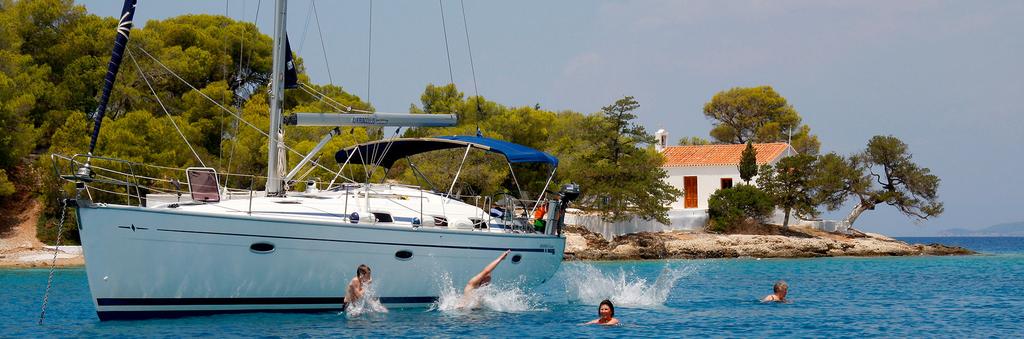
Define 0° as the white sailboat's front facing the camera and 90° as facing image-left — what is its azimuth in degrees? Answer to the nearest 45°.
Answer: approximately 45°

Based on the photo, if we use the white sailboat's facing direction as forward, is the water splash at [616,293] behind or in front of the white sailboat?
behind

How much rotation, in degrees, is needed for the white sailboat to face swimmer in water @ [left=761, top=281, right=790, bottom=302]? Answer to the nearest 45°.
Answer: approximately 135° to its left

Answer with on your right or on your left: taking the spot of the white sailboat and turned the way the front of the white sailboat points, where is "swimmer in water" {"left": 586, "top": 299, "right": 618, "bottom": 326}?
on your left
